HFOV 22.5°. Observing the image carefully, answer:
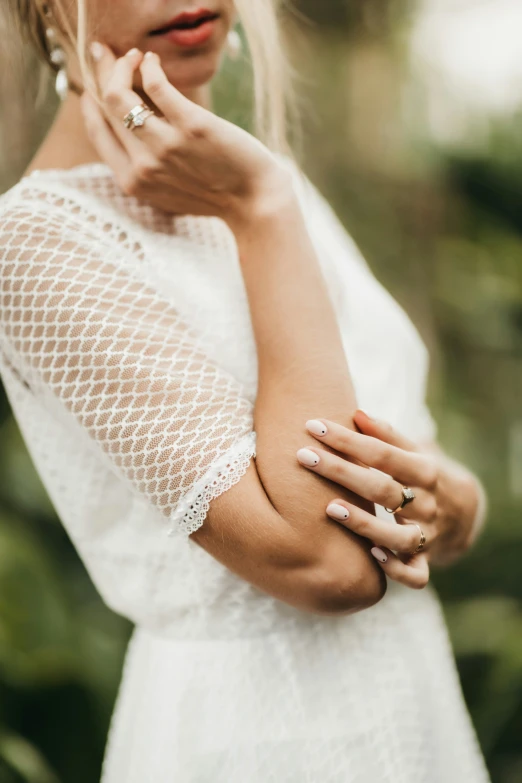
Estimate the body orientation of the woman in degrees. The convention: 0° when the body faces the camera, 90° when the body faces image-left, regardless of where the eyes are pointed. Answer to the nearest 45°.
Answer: approximately 315°

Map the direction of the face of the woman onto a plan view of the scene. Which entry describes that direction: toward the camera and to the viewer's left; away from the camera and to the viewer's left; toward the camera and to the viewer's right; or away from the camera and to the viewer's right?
toward the camera and to the viewer's right
